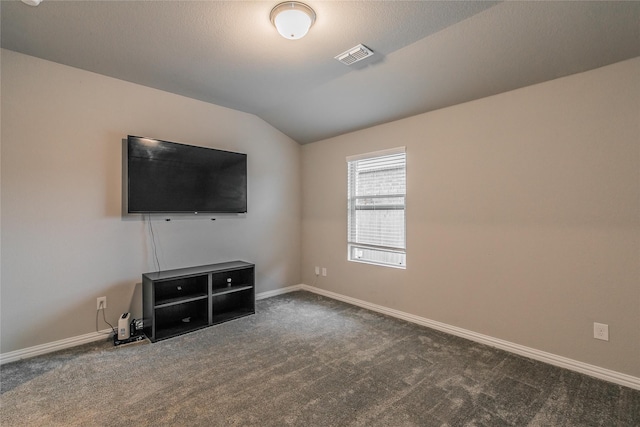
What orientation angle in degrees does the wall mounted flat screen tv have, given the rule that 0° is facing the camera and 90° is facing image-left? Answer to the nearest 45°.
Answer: approximately 315°

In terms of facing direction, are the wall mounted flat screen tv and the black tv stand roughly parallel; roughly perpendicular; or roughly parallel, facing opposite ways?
roughly parallel

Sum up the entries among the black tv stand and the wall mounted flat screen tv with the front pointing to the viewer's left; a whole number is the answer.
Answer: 0

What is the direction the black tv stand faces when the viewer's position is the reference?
facing the viewer and to the right of the viewer

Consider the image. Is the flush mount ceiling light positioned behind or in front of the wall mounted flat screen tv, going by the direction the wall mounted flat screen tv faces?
in front
